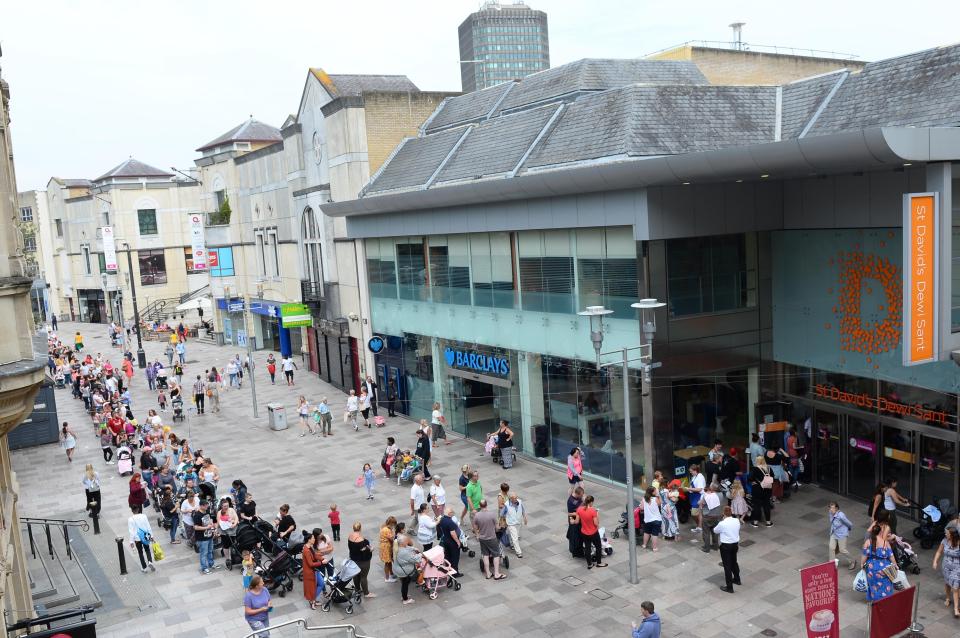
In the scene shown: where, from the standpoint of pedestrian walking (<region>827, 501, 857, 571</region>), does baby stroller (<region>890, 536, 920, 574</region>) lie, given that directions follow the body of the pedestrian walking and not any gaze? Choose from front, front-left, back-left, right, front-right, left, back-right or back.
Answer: back-left

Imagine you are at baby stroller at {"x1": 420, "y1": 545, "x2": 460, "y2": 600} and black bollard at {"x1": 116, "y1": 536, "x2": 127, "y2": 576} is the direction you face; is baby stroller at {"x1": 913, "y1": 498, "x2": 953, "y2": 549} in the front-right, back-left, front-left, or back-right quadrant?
back-right

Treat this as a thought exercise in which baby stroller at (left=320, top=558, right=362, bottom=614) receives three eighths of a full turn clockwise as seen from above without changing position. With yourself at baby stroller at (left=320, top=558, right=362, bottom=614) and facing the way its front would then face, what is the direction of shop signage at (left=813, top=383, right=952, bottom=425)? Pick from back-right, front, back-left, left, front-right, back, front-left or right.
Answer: right

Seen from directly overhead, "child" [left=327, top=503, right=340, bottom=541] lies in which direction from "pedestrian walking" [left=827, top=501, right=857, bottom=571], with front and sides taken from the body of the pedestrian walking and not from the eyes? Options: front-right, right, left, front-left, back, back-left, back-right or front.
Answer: front-right

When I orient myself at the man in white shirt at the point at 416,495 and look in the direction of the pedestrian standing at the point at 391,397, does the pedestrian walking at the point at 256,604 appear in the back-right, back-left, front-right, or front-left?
back-left

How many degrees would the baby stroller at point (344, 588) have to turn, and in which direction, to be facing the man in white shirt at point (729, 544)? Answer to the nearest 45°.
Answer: approximately 135° to its left

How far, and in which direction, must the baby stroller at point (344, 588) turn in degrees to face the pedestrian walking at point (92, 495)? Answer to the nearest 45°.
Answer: approximately 90° to its right

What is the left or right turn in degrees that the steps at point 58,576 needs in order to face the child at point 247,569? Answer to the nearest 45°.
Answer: approximately 45° to its right
